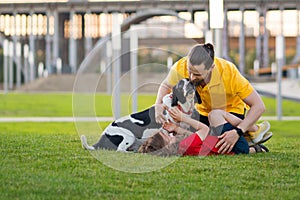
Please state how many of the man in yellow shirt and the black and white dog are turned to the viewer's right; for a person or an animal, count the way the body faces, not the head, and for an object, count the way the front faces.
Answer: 1

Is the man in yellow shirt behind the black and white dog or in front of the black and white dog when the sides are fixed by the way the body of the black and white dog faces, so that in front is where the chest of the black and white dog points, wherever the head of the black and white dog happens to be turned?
in front

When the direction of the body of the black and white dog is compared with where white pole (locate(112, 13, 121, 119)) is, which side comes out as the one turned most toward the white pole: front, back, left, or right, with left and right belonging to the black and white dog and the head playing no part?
left

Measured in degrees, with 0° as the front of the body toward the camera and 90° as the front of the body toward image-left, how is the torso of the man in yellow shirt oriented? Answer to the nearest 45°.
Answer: approximately 45°

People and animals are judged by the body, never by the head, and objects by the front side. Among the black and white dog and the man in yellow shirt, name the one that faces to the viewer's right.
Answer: the black and white dog

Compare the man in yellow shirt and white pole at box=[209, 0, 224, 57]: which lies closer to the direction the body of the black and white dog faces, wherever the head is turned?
the man in yellow shirt

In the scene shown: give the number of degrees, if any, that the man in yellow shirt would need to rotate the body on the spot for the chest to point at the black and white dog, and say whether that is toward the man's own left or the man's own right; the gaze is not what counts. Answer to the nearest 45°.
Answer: approximately 45° to the man's own right

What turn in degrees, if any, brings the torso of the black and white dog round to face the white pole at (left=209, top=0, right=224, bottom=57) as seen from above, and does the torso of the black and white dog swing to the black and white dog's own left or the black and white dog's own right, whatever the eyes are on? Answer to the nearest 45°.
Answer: approximately 90° to the black and white dog's own left

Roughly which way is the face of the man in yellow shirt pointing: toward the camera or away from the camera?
toward the camera

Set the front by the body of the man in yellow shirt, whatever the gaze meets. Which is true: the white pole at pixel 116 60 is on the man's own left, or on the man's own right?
on the man's own right

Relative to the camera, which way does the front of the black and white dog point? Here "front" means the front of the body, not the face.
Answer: to the viewer's right
